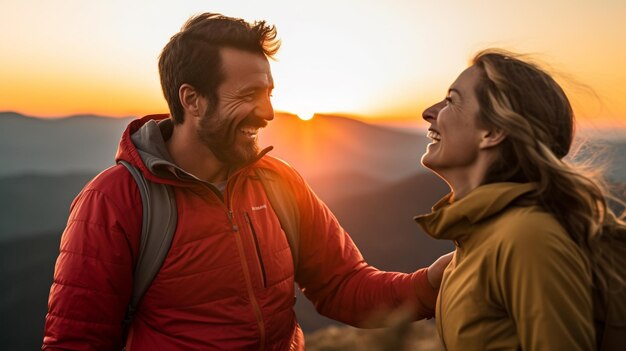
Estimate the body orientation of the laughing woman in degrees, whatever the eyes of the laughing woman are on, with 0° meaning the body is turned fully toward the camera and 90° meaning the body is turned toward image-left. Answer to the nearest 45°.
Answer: approximately 90°

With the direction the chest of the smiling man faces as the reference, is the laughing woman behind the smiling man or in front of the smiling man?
in front

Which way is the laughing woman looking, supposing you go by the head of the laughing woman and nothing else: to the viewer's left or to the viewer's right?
to the viewer's left

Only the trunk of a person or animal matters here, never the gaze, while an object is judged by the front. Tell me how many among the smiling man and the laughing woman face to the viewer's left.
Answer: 1

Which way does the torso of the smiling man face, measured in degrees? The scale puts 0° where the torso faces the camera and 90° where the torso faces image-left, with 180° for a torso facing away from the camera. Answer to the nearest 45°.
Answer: approximately 315°

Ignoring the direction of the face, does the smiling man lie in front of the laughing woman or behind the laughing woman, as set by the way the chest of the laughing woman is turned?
in front
